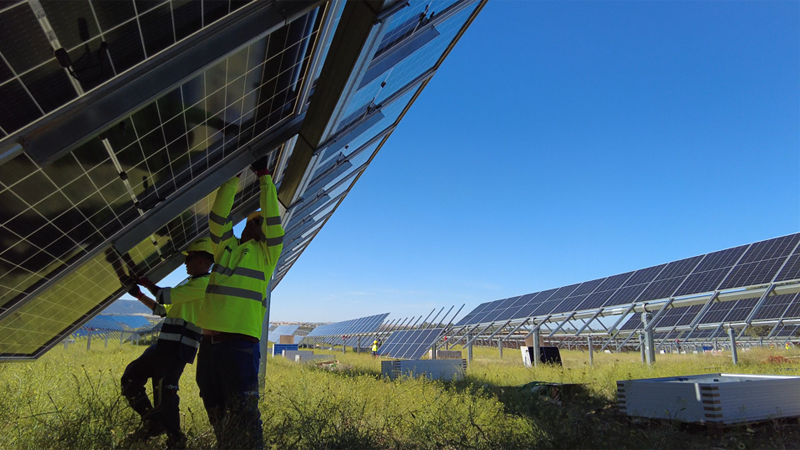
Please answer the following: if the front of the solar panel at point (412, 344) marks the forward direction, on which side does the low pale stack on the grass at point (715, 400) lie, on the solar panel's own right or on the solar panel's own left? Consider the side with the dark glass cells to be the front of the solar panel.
on the solar panel's own left

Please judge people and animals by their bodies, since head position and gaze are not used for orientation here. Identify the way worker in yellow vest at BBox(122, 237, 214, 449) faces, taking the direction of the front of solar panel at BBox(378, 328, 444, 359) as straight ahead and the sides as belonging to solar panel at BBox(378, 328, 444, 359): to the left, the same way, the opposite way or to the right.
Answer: the same way

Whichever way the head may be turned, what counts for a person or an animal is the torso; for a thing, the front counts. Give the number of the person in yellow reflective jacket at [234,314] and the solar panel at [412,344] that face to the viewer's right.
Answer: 0

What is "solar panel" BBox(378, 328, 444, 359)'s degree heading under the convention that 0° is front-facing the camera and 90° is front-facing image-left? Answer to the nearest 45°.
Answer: approximately 45°

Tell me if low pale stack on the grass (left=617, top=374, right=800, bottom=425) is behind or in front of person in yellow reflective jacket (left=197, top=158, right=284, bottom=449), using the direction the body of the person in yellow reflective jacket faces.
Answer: behind

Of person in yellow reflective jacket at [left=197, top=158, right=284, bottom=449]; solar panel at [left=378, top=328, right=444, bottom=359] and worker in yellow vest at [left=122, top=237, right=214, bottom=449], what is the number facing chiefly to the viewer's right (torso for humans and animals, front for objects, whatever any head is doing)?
0

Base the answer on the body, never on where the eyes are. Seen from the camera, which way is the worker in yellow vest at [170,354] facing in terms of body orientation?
to the viewer's left

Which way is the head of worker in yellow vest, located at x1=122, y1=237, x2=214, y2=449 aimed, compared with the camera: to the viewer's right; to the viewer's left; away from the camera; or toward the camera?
to the viewer's left
